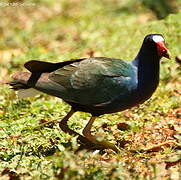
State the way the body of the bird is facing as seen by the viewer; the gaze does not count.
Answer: to the viewer's right
